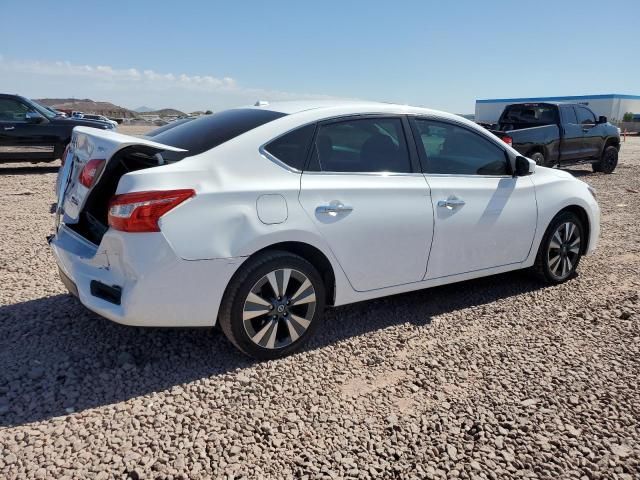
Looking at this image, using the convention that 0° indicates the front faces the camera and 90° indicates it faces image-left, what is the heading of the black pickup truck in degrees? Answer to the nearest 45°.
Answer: approximately 225°

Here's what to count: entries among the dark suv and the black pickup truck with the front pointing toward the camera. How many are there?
0

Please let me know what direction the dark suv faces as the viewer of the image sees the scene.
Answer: facing to the right of the viewer

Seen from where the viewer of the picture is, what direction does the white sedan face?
facing away from the viewer and to the right of the viewer

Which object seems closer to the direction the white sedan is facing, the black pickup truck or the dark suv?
the black pickup truck

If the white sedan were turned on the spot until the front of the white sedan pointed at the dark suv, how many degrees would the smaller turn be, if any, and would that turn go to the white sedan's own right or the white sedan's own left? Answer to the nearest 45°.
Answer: approximately 90° to the white sedan's own left

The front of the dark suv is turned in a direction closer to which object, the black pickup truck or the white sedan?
the black pickup truck

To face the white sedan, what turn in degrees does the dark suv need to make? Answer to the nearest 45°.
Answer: approximately 90° to its right

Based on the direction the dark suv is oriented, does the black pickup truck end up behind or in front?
in front

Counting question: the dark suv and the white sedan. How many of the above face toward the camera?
0

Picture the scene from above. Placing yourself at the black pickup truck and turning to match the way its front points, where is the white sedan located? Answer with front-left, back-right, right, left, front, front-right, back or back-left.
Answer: back-right
